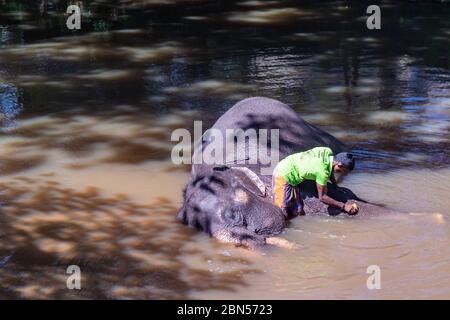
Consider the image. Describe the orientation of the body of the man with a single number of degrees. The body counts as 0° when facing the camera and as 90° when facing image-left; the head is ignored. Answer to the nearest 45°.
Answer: approximately 270°
